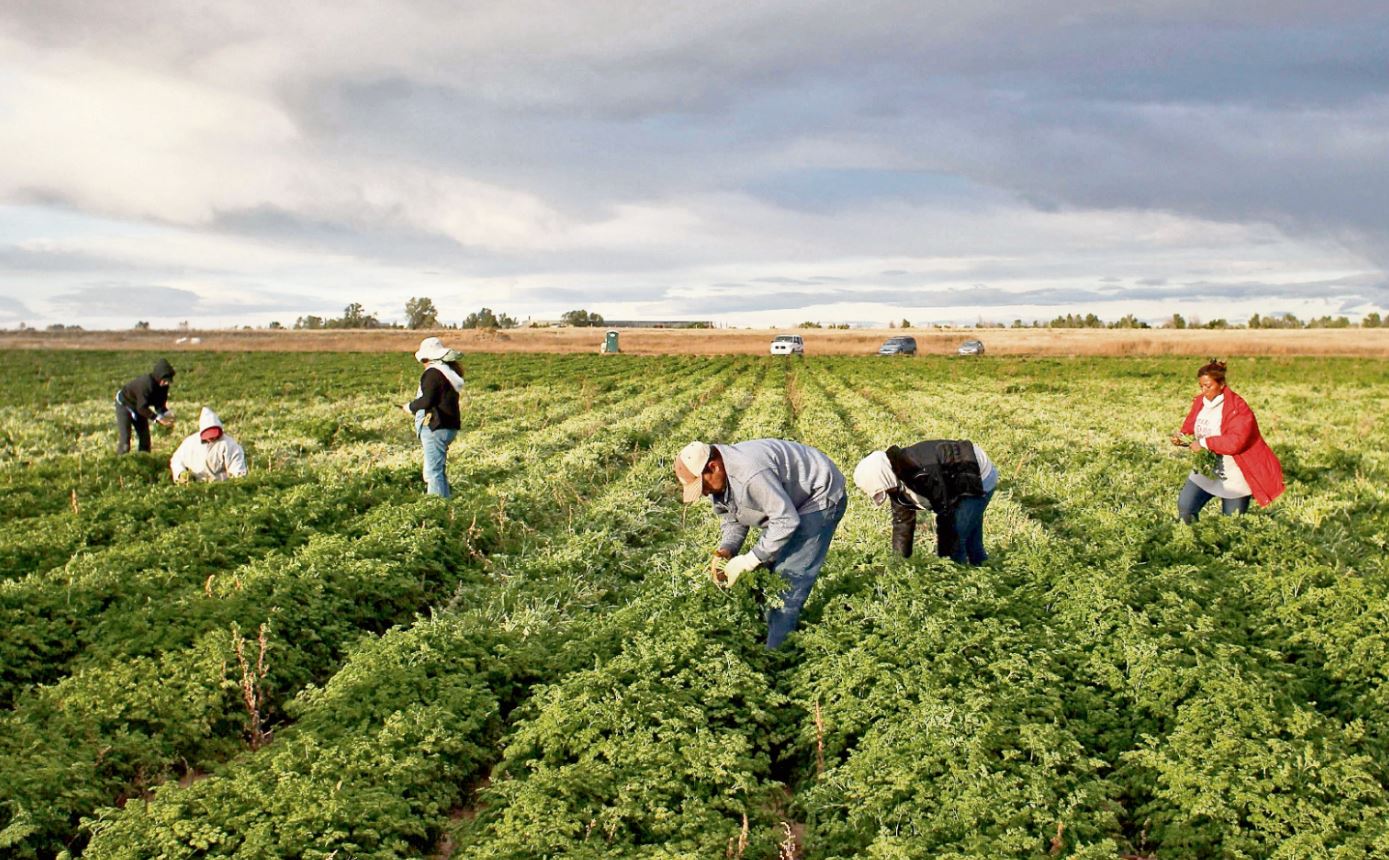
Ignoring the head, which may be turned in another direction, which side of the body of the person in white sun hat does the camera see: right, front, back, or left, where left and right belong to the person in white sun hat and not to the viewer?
left

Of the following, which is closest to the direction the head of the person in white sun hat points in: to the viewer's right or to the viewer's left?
to the viewer's left

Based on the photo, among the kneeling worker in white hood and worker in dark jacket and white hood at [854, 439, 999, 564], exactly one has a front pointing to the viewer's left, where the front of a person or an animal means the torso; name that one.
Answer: the worker in dark jacket and white hood

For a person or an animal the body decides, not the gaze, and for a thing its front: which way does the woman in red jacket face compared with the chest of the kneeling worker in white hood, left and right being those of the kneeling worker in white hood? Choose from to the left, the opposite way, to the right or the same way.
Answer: to the right

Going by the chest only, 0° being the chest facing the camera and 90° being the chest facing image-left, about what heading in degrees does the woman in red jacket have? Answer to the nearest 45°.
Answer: approximately 45°

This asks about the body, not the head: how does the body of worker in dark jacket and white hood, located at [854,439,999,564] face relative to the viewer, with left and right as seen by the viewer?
facing to the left of the viewer

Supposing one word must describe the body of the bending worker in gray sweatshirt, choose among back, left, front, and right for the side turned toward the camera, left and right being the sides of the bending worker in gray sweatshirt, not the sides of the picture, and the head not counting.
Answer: left

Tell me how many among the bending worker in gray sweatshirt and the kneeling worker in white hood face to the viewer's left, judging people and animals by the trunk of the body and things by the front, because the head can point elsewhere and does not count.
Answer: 1
